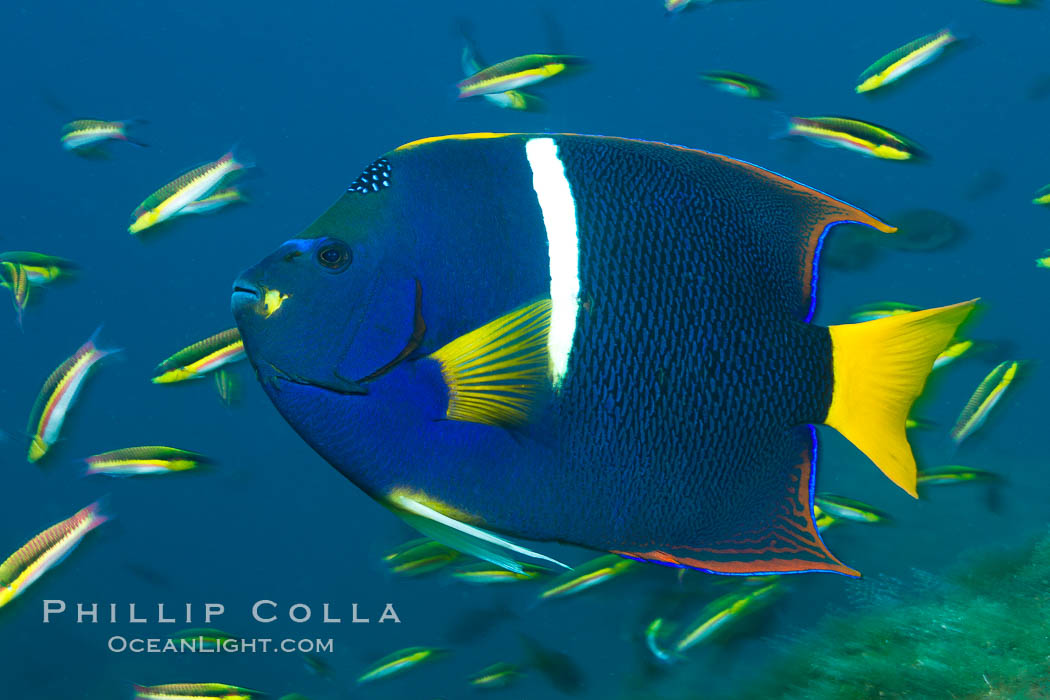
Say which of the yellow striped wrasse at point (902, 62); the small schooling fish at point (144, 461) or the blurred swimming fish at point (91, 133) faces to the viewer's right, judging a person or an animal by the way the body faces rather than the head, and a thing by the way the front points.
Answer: the small schooling fish

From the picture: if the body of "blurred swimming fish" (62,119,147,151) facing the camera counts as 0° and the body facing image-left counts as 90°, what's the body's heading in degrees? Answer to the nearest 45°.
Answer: approximately 90°

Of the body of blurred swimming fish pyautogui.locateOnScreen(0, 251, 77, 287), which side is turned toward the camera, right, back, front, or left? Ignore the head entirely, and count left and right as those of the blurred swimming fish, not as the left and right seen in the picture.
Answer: right

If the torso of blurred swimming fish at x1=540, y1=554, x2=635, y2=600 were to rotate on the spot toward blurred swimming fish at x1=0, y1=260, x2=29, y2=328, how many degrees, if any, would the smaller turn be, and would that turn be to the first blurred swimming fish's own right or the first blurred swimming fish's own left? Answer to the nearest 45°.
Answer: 0° — it already faces it

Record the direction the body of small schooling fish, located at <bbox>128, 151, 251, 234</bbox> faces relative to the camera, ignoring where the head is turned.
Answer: to the viewer's left

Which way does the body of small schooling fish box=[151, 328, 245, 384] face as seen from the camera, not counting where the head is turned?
to the viewer's left

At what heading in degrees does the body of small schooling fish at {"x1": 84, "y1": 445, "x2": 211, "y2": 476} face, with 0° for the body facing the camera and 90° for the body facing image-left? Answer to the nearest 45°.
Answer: approximately 270°
